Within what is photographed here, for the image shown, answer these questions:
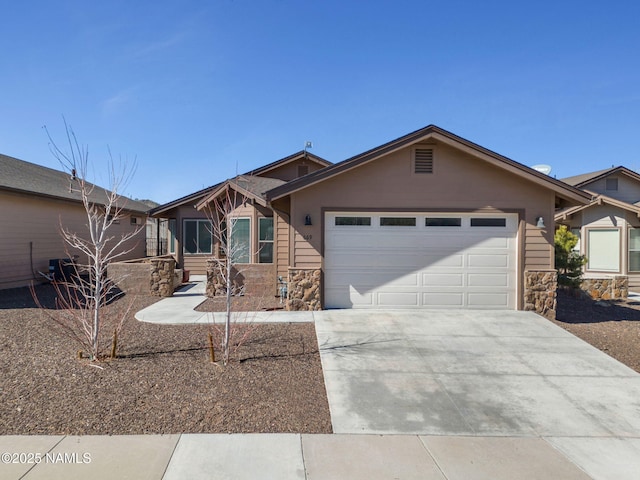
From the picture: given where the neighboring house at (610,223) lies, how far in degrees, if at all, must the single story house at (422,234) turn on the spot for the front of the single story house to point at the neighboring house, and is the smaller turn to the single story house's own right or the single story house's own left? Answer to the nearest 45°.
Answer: approximately 135° to the single story house's own left

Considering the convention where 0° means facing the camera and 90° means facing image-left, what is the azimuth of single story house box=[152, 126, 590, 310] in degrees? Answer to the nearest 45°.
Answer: approximately 0°

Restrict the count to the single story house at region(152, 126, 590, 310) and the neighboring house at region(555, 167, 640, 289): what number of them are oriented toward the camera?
2

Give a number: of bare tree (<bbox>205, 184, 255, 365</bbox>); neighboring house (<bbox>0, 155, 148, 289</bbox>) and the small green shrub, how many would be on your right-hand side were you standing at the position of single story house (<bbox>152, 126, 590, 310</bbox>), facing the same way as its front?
2

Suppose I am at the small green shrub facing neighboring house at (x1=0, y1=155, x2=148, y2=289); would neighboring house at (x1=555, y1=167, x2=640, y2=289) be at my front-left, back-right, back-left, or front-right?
back-right

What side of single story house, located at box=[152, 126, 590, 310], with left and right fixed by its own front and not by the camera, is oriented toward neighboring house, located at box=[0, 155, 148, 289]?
right

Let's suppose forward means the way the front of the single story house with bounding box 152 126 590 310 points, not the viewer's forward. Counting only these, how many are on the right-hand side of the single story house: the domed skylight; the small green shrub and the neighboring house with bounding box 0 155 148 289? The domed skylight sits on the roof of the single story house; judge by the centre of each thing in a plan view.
1

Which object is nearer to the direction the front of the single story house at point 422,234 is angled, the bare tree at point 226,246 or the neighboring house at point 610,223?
the bare tree

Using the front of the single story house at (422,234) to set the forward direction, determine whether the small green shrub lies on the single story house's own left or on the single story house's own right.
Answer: on the single story house's own left

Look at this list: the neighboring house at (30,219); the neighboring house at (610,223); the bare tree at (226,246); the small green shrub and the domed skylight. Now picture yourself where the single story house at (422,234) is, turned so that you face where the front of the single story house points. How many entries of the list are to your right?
2

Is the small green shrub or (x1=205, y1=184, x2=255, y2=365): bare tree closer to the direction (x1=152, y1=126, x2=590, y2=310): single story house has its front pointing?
the bare tree

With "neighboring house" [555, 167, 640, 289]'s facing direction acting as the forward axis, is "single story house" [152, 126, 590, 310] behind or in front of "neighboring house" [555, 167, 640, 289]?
in front

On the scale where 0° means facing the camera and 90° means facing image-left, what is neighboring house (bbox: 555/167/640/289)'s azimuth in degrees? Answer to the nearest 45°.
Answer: approximately 0°
